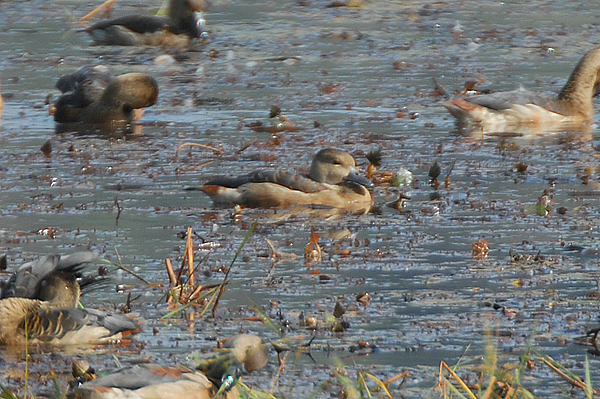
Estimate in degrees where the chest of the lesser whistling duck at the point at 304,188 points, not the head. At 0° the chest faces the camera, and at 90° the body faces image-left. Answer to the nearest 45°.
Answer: approximately 270°

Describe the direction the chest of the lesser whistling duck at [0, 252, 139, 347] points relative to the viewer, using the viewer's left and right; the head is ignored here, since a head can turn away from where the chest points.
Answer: facing to the left of the viewer

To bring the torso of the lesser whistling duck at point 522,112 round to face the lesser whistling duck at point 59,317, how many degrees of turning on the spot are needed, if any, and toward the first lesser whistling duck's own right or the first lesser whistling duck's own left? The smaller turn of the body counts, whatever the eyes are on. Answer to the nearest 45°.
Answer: approximately 90° to the first lesser whistling duck's own right

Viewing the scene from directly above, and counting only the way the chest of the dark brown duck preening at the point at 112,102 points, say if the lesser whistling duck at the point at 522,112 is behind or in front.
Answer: in front

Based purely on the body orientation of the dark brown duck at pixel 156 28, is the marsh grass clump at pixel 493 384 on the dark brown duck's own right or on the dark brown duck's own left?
on the dark brown duck's own right

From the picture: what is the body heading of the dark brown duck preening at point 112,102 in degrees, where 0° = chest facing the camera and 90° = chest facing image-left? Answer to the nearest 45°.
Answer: approximately 270°

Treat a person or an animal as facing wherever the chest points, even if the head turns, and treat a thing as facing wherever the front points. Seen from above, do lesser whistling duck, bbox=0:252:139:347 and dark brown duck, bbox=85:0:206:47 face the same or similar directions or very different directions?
very different directions

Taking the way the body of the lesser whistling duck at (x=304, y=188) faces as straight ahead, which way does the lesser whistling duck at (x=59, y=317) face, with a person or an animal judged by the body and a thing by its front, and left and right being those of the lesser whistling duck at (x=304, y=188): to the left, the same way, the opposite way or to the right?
the opposite way

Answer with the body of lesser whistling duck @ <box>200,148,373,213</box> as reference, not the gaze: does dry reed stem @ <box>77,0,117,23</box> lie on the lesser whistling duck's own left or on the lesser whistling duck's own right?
on the lesser whistling duck's own left

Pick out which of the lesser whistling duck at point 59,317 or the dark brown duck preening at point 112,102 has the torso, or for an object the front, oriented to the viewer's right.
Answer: the dark brown duck preening

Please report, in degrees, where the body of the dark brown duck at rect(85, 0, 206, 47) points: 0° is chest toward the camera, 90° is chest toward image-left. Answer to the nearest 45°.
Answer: approximately 270°

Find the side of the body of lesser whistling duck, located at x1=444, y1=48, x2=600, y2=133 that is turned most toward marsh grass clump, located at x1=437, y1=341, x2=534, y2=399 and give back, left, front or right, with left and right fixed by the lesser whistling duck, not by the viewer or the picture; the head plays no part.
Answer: right

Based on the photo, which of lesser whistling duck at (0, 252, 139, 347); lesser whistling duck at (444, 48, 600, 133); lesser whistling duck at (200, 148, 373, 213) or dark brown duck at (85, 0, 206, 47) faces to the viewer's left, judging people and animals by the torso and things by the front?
lesser whistling duck at (0, 252, 139, 347)

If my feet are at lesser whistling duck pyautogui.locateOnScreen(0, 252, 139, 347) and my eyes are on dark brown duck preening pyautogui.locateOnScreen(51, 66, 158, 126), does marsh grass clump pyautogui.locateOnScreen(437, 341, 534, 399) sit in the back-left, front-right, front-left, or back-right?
back-right

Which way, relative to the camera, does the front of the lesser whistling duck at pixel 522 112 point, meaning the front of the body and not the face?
to the viewer's right

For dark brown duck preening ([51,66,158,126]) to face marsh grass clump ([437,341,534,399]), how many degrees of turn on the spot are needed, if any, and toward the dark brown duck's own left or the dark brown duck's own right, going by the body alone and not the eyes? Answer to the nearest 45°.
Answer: approximately 90° to the dark brown duck's own right
